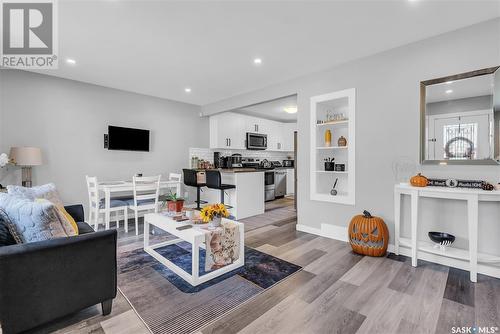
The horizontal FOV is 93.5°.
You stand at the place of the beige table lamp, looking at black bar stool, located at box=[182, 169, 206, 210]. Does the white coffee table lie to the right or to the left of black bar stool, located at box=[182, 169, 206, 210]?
right

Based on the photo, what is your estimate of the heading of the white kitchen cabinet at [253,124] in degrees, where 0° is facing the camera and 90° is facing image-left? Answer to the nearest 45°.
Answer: approximately 315°

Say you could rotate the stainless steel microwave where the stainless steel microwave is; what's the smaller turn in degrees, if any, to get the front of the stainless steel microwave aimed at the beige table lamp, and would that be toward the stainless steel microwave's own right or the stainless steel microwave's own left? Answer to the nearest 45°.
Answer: approximately 90° to the stainless steel microwave's own right

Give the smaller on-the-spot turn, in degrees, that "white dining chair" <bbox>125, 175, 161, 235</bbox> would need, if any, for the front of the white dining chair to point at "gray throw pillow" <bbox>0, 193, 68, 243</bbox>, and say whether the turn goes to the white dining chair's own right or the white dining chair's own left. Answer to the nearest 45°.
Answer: approximately 135° to the white dining chair's own left

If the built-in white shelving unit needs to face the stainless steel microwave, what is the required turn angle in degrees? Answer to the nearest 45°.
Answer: approximately 90° to its right

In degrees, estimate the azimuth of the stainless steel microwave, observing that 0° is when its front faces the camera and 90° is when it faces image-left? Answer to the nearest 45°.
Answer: approximately 315°

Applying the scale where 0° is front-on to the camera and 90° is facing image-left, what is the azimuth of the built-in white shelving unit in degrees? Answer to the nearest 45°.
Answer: approximately 45°

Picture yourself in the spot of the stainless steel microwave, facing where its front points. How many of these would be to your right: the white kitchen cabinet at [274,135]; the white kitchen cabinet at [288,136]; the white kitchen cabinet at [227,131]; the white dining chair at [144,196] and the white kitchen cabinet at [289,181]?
2

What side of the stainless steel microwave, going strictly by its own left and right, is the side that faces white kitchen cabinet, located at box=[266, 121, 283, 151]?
left

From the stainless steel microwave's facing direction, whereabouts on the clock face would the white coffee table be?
The white coffee table is roughly at 2 o'clock from the stainless steel microwave.

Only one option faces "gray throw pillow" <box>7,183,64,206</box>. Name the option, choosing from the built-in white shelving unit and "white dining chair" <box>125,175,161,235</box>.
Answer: the built-in white shelving unit

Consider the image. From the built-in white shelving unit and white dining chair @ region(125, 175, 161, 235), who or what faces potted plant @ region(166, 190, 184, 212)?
the built-in white shelving unit

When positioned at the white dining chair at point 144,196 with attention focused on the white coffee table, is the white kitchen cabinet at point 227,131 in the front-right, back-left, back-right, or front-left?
back-left
